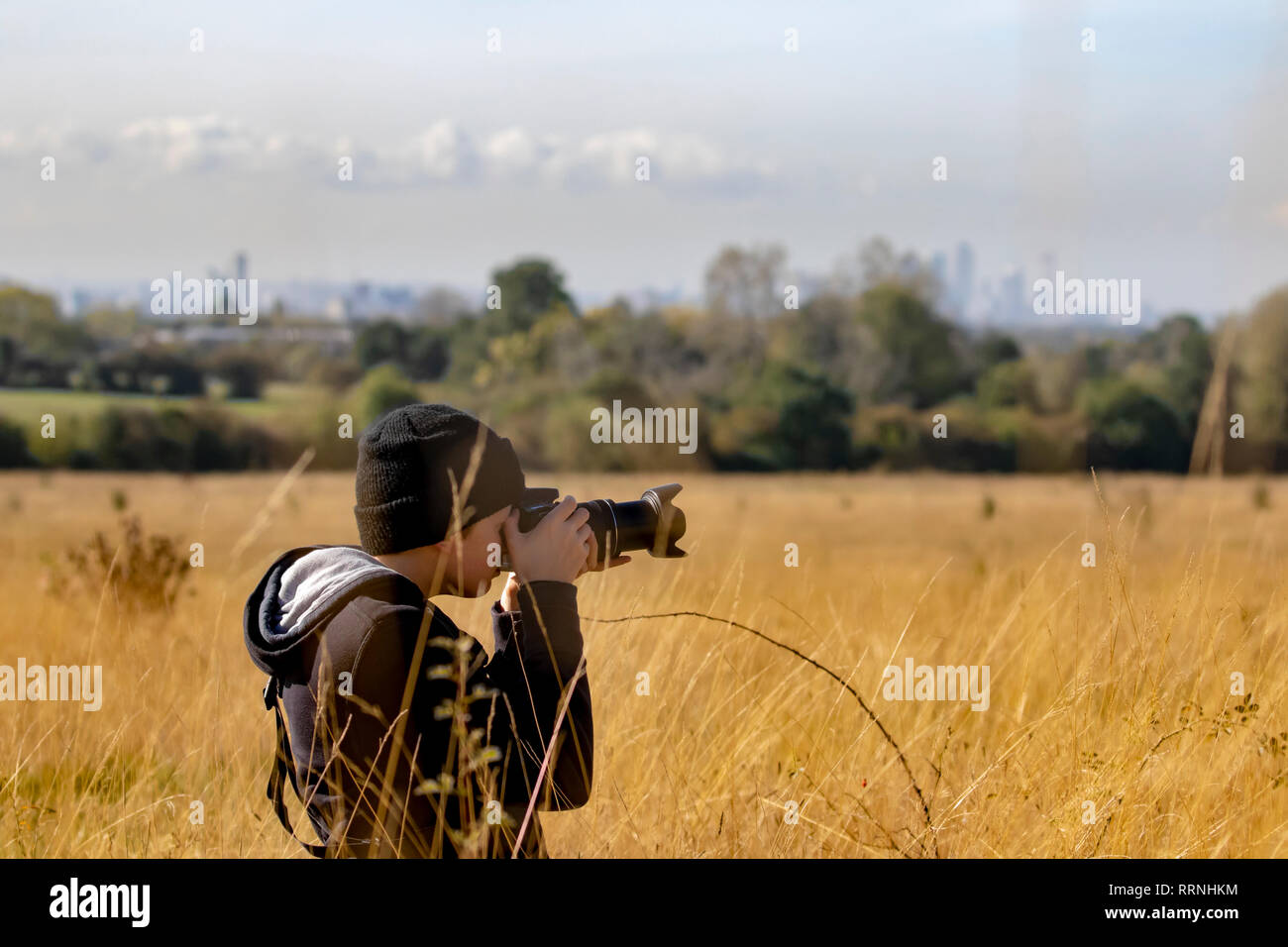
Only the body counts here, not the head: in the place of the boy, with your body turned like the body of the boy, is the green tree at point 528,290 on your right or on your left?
on your left

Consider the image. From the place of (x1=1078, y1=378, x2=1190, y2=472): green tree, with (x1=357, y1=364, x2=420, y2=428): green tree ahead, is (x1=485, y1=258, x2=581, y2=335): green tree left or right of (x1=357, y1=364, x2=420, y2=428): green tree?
right

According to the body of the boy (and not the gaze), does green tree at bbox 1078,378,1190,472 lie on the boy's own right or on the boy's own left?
on the boy's own left

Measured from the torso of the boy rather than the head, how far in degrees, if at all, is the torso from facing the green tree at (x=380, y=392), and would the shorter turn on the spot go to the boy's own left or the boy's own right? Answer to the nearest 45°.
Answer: approximately 90° to the boy's own left

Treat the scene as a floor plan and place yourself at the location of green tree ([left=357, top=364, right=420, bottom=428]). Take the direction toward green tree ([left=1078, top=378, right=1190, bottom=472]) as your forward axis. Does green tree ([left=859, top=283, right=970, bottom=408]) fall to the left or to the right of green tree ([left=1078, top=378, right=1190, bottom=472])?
left

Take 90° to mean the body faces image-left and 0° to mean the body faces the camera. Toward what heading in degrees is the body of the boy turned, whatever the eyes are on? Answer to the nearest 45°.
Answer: approximately 270°
